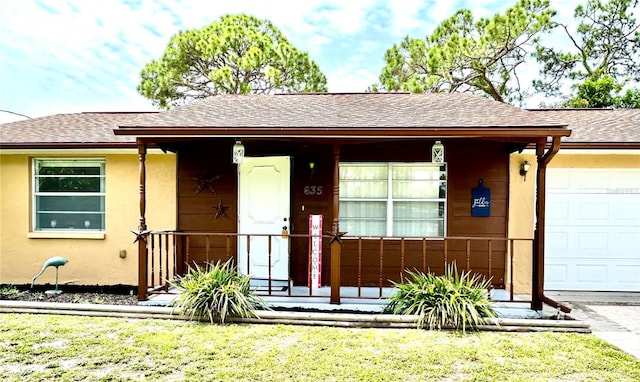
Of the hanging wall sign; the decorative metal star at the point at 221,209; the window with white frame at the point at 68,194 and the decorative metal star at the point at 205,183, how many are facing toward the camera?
4

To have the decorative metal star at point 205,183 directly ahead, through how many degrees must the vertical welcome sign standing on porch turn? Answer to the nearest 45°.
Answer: approximately 135° to its right

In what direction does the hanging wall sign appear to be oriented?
toward the camera

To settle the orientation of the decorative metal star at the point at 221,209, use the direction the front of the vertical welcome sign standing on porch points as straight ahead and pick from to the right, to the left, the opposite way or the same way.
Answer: the same way

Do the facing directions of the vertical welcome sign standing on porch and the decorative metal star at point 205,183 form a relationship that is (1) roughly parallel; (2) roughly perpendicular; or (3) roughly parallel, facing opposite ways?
roughly parallel

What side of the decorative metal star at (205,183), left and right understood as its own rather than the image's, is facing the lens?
front

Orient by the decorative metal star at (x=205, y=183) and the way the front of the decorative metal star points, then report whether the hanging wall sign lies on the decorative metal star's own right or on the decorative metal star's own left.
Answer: on the decorative metal star's own left

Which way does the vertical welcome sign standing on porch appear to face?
toward the camera

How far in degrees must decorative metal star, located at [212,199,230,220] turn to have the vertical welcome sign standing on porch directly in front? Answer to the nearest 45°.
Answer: approximately 45° to its left

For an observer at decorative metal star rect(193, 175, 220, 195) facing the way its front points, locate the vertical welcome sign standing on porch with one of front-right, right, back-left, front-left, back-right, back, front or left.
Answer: front-left
